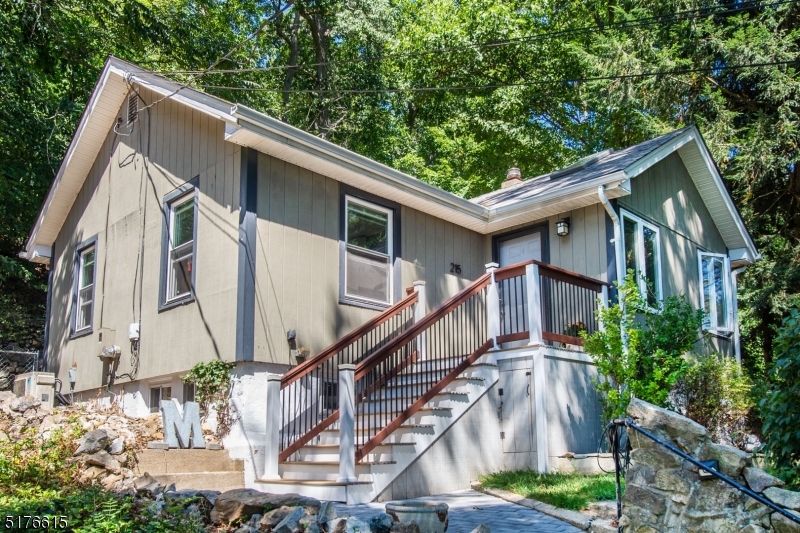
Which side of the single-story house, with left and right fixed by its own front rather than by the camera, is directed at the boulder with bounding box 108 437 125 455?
right

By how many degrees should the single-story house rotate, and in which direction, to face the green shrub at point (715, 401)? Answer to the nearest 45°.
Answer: approximately 45° to its left

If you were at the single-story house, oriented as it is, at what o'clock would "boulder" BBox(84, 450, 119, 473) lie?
The boulder is roughly at 3 o'clock from the single-story house.
